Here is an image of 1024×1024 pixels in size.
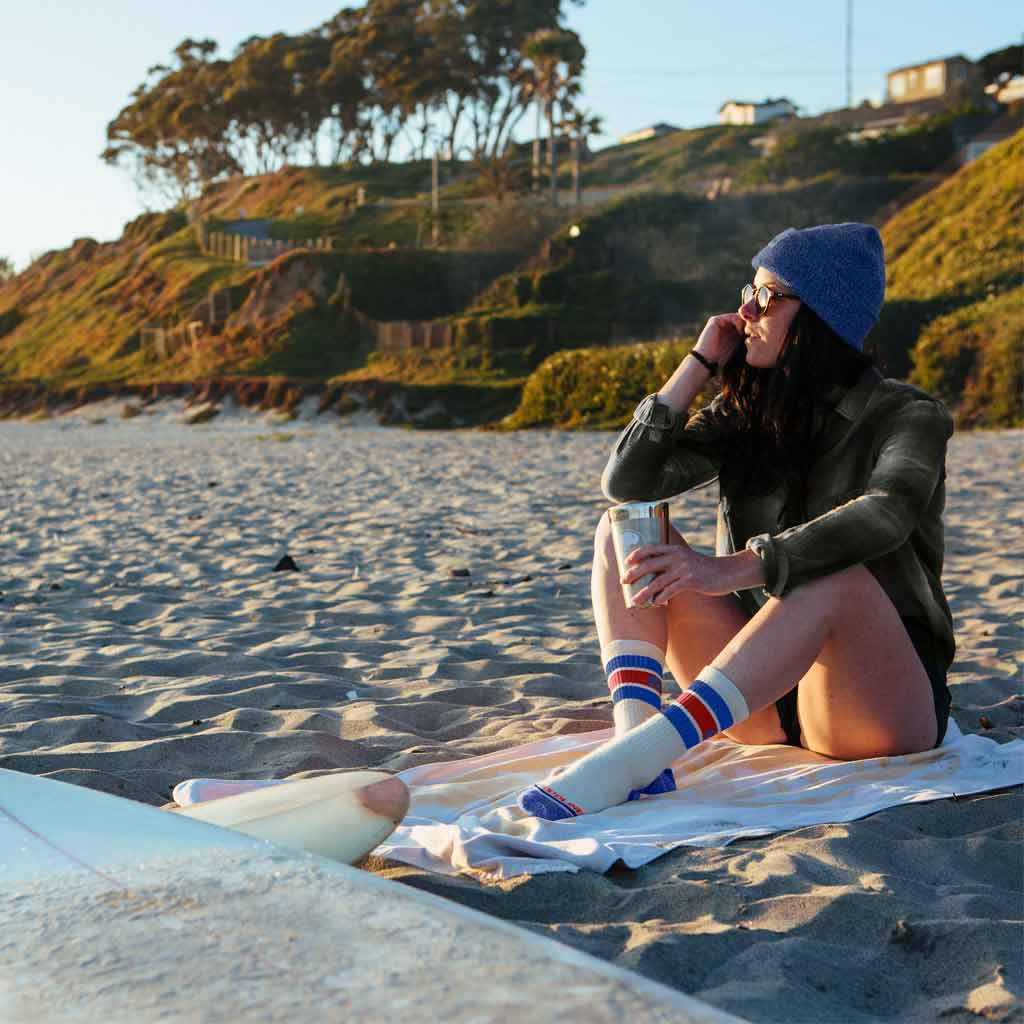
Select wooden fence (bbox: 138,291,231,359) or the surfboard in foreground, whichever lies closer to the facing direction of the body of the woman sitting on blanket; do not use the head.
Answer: the surfboard in foreground

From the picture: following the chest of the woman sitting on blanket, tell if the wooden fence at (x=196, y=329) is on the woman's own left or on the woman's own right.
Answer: on the woman's own right

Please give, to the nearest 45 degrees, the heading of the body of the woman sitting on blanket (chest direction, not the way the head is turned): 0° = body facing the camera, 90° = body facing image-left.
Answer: approximately 45°

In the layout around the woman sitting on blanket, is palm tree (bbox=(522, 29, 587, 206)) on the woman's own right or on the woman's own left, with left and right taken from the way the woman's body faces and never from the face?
on the woman's own right

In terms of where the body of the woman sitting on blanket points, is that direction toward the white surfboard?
yes
